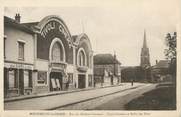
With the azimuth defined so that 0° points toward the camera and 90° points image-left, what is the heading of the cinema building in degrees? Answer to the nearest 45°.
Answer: approximately 315°

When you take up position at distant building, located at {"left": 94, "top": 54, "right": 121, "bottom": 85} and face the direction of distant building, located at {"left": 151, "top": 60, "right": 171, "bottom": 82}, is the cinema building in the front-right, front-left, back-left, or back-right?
back-right
